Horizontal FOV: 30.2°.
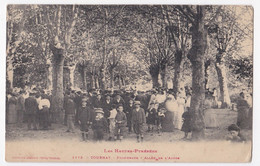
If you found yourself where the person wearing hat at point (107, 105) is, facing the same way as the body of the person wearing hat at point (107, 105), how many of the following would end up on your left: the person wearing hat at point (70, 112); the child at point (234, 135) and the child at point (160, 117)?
2

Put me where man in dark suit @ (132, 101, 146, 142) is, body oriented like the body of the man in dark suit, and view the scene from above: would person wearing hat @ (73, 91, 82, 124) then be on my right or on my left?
on my right

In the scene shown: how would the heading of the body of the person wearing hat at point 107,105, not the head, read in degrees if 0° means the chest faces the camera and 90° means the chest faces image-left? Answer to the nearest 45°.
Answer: approximately 0°

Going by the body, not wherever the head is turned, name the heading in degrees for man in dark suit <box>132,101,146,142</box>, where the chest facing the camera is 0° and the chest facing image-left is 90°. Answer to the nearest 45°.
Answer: approximately 0°

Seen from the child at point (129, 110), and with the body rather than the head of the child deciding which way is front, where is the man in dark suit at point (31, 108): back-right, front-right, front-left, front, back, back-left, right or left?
right
